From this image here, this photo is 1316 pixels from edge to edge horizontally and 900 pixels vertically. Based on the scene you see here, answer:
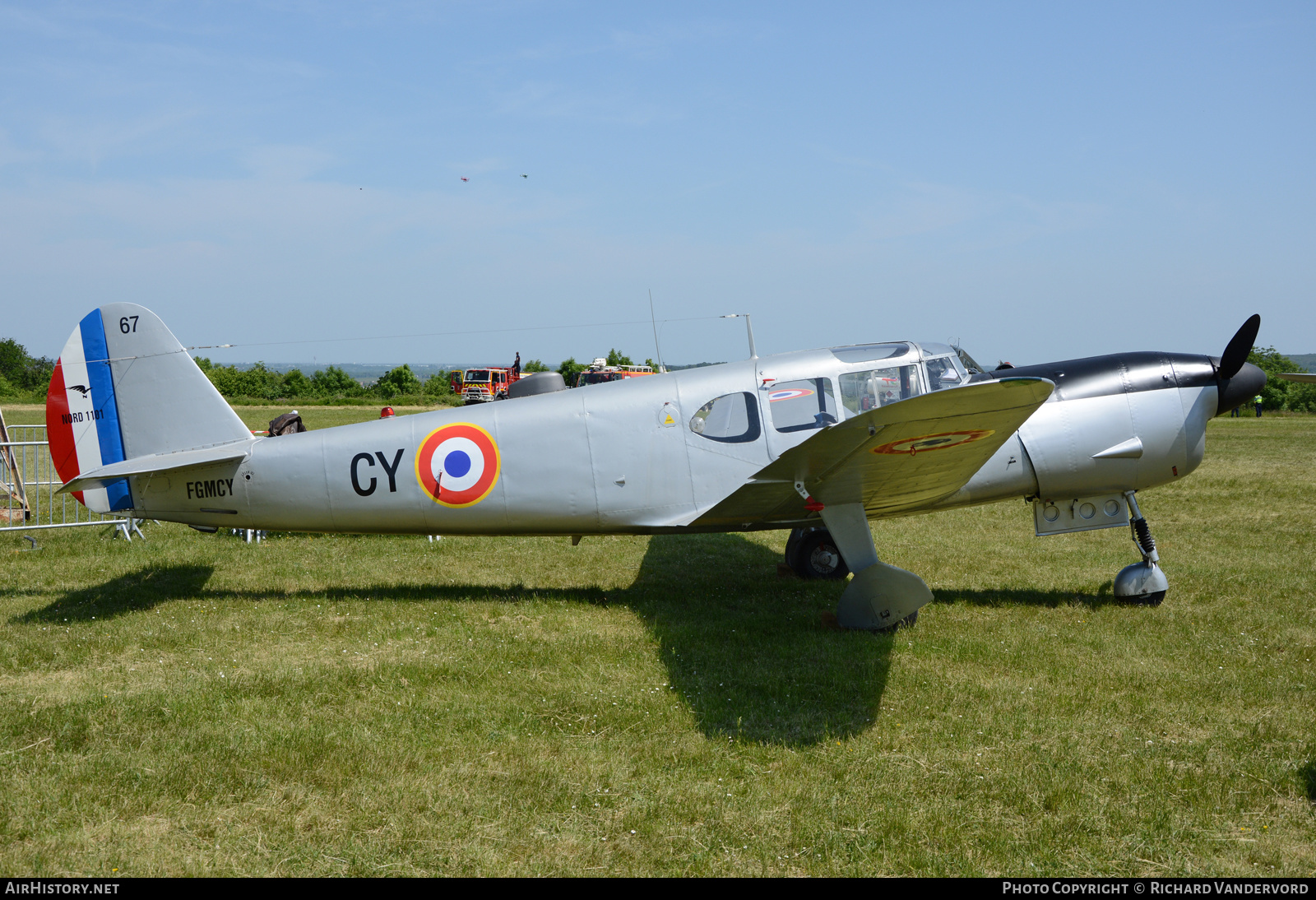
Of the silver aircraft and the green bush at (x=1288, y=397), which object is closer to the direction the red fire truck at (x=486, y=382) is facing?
the silver aircraft

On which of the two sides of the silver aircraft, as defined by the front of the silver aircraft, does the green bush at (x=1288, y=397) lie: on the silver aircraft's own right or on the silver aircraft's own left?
on the silver aircraft's own left

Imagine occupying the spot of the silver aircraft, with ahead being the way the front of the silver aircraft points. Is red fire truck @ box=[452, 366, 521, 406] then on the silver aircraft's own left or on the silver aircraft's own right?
on the silver aircraft's own left

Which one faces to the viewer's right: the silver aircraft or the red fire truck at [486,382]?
the silver aircraft

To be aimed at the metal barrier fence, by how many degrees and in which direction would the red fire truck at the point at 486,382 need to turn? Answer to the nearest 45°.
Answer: approximately 45° to its left

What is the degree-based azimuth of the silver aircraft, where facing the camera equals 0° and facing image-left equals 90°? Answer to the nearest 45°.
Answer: approximately 270°

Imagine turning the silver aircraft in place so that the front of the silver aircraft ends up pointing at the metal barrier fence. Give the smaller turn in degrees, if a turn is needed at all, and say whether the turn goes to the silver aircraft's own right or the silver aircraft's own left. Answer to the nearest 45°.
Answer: approximately 135° to the silver aircraft's own left

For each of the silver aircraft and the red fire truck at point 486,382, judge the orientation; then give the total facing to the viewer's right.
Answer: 1

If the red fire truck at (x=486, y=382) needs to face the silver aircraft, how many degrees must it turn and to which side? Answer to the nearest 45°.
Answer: approximately 45° to its left
